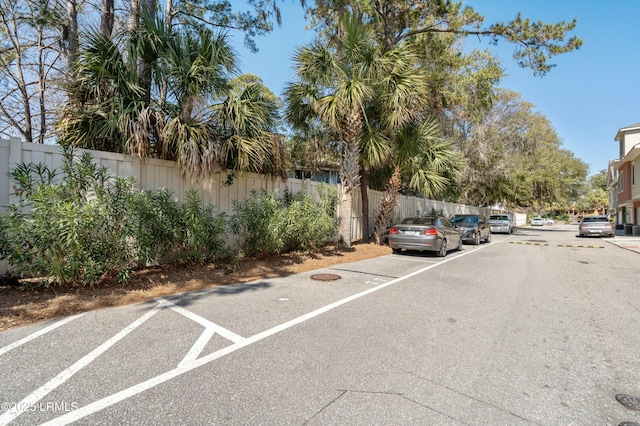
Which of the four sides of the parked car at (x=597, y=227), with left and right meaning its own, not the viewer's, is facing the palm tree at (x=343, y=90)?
back

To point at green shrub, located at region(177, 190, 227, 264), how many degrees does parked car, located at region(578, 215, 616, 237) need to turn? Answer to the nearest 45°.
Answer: approximately 180°

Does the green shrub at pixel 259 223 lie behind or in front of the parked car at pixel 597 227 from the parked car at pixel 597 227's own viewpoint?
behind

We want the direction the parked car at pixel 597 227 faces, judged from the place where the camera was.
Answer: facing away from the viewer
